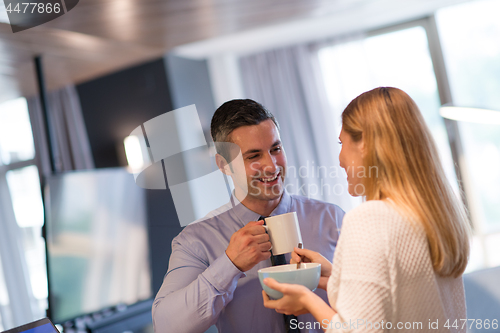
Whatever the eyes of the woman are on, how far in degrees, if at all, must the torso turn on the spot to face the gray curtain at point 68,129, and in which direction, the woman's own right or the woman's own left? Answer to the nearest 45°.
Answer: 0° — they already face it

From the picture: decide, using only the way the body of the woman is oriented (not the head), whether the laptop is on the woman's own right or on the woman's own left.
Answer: on the woman's own left

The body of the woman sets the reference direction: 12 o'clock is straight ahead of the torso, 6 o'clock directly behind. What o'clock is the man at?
The man is roughly at 12 o'clock from the woman.

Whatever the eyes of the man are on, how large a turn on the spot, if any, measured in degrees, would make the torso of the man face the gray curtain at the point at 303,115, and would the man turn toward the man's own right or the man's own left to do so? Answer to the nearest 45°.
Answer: approximately 135° to the man's own left

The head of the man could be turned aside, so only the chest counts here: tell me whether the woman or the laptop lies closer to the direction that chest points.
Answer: the woman

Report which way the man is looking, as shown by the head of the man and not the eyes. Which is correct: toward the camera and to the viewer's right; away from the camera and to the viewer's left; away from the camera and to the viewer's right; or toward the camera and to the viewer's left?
toward the camera and to the viewer's right

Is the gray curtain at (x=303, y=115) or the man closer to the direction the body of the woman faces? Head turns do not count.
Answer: the man

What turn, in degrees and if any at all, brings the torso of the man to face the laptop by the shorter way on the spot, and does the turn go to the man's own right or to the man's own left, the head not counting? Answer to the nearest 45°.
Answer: approximately 90° to the man's own right

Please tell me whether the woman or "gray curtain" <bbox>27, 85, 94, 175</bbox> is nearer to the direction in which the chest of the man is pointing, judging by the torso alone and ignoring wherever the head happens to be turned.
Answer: the woman

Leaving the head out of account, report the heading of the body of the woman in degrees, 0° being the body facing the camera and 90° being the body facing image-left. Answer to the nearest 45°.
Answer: approximately 135°

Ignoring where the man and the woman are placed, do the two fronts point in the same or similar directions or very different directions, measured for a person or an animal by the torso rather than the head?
very different directions
